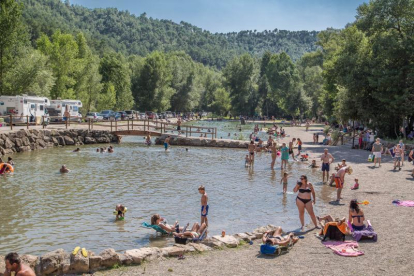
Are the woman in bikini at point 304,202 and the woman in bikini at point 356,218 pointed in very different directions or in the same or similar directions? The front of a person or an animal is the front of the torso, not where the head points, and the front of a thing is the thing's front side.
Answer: very different directions

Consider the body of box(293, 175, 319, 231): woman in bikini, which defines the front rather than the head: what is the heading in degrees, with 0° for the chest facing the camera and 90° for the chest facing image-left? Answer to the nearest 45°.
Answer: approximately 0°

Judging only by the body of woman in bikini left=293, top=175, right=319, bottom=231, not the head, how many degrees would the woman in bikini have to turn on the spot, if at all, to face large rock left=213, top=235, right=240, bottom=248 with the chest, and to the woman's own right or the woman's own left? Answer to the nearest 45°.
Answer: approximately 45° to the woman's own right
